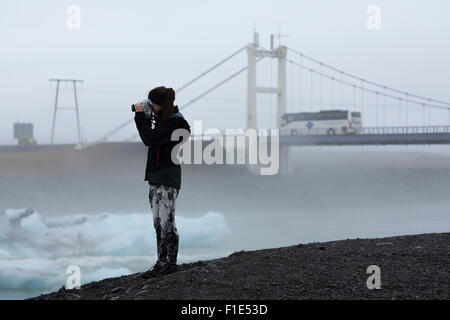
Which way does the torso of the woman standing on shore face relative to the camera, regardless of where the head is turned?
to the viewer's left

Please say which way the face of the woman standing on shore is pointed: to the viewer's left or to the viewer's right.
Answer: to the viewer's left
